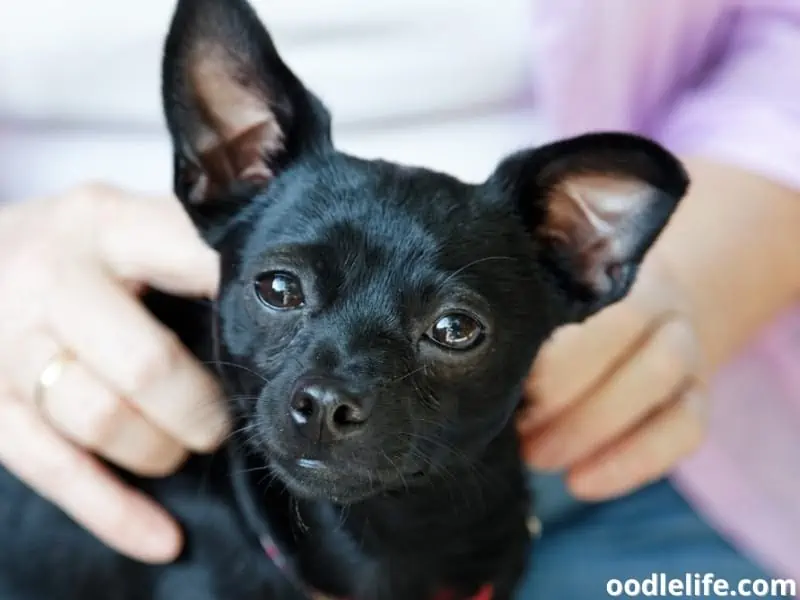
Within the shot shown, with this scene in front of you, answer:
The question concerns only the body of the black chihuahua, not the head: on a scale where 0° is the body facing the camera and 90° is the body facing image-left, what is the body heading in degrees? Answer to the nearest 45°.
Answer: approximately 315°
